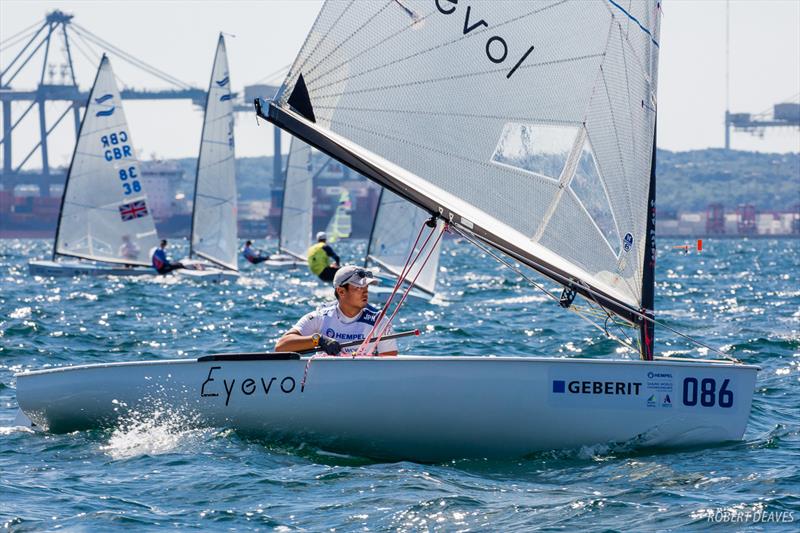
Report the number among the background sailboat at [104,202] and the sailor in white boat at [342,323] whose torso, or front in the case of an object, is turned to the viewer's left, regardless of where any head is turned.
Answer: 1

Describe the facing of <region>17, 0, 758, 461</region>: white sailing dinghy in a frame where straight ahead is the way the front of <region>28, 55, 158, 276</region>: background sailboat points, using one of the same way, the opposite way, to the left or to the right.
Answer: the opposite way

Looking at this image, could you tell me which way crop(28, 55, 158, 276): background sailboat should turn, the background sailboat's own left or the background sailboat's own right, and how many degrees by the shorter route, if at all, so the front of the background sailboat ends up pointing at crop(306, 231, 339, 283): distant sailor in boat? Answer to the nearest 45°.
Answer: approximately 135° to the background sailboat's own left

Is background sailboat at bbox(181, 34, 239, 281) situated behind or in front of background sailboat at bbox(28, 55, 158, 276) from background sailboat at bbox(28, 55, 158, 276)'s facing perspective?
behind

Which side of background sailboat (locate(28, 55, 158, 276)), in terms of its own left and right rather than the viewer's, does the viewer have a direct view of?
left

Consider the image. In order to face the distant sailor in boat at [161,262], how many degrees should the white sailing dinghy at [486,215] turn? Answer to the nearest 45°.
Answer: approximately 90° to its left

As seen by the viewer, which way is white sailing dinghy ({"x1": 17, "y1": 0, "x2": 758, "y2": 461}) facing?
to the viewer's right

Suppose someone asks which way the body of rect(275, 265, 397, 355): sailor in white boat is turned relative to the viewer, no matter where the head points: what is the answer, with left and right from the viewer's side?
facing the viewer and to the right of the viewer

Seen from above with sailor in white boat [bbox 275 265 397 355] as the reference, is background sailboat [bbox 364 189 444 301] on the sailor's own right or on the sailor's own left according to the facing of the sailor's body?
on the sailor's own left
